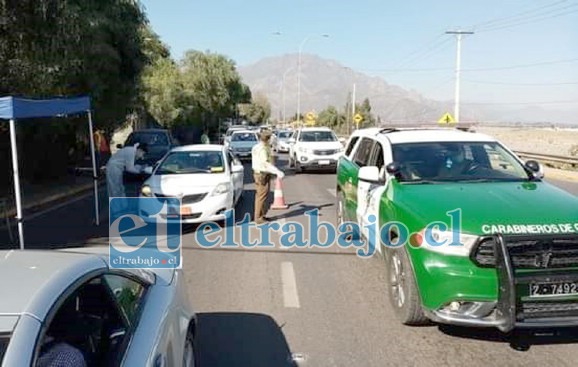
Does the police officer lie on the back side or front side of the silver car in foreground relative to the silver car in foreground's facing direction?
on the back side

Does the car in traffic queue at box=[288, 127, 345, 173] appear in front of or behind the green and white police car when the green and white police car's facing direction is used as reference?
behind

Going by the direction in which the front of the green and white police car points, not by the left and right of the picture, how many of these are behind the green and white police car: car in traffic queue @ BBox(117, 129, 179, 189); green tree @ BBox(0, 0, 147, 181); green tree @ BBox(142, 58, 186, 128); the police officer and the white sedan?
5

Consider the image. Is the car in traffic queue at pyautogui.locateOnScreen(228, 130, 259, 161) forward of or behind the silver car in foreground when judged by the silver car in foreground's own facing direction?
behind

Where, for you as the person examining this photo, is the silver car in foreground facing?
facing the viewer and to the left of the viewer

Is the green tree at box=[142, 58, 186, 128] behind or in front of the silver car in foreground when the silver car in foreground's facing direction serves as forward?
behind

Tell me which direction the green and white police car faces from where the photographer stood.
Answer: facing the viewer and to the right of the viewer

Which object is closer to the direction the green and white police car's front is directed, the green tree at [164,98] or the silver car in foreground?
the silver car in foreground

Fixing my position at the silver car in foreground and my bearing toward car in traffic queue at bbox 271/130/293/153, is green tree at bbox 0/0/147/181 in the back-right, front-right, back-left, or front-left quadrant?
front-left

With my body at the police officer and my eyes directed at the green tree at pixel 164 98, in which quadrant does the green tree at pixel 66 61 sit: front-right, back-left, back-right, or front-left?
front-left

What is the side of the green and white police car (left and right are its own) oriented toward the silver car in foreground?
right

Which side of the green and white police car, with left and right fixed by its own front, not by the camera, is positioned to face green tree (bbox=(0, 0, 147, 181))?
back
